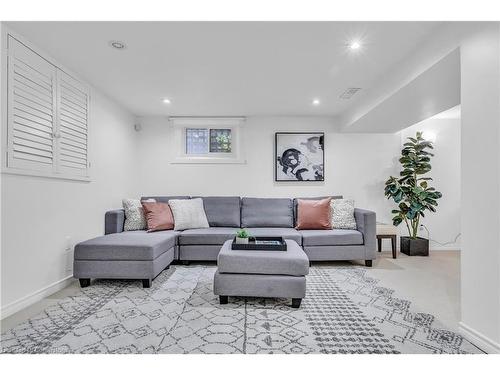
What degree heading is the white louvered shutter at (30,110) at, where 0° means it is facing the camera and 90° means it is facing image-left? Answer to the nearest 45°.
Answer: approximately 315°

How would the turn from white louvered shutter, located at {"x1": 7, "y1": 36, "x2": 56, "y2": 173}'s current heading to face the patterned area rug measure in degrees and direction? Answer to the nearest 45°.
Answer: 0° — it already faces it

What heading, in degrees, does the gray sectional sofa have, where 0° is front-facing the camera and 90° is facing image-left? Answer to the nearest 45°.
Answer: approximately 0°

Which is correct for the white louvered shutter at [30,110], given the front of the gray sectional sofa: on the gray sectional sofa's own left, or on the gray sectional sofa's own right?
on the gray sectional sofa's own right

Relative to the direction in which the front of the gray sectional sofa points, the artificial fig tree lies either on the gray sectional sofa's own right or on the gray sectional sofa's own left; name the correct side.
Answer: on the gray sectional sofa's own left

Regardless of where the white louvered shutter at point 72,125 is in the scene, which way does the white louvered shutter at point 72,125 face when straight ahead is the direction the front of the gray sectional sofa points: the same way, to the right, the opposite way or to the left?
to the left

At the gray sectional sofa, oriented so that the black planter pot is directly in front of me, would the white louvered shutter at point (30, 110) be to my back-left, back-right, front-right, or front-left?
back-right

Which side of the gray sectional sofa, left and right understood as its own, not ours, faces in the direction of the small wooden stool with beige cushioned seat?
left
